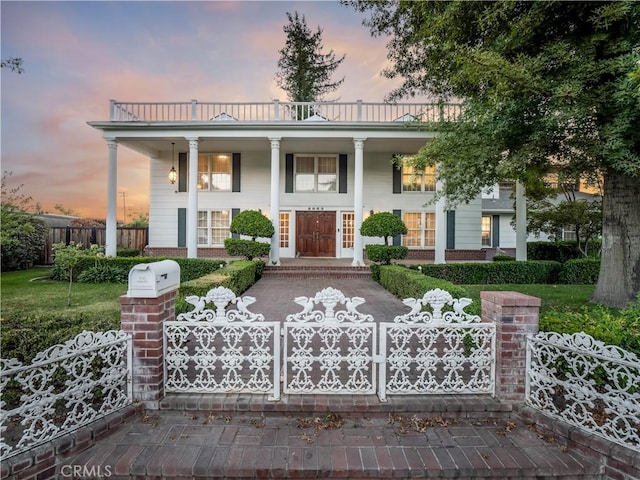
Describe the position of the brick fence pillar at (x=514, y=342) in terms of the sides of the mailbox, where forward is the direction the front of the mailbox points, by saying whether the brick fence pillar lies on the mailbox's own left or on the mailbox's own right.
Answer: on the mailbox's own left

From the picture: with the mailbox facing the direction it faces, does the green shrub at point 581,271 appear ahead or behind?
behind

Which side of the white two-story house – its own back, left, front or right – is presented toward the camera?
front

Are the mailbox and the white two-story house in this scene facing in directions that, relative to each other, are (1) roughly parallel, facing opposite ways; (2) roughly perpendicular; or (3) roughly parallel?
roughly parallel

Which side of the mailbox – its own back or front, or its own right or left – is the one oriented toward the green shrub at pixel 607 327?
left

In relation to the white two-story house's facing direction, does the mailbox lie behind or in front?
in front

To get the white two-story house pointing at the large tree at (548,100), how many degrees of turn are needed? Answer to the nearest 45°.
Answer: approximately 45° to its left

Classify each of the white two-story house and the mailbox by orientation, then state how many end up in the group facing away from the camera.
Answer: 0

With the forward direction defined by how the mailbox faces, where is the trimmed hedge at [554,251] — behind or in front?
behind

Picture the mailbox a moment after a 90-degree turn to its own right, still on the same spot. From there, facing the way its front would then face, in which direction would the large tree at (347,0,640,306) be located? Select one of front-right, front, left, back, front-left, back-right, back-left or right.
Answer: back-right

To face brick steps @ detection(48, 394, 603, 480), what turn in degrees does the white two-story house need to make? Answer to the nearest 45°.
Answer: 0° — it already faces it

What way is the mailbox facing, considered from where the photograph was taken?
facing the viewer and to the left of the viewer

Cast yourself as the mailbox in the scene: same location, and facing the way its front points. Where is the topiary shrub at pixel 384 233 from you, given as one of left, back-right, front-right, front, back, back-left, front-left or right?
back

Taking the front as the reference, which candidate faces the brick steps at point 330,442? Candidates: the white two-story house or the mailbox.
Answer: the white two-story house

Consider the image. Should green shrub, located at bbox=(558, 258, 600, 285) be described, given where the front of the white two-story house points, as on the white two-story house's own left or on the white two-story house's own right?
on the white two-story house's own left

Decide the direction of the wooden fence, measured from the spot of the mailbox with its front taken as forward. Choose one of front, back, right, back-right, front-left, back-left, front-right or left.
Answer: back-right
